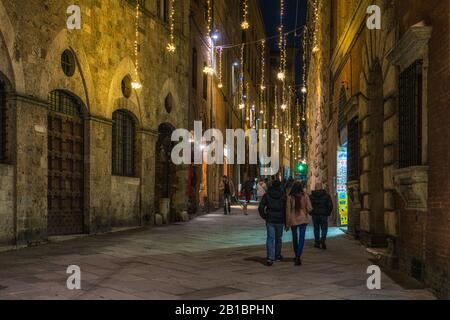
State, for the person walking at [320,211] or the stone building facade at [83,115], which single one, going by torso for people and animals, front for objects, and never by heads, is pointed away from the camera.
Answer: the person walking

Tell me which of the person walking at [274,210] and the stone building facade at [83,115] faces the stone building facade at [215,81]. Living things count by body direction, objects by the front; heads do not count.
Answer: the person walking

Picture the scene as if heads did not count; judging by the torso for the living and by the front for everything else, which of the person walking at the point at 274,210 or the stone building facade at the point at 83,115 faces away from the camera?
the person walking

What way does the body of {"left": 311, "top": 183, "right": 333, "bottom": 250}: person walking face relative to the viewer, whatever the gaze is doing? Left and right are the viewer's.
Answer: facing away from the viewer

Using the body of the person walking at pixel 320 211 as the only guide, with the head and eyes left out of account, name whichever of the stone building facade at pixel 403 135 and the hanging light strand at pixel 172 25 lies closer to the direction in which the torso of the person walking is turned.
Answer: the hanging light strand

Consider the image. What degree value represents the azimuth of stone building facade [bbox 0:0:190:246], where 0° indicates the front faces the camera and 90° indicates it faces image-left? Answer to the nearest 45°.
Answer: approximately 315°

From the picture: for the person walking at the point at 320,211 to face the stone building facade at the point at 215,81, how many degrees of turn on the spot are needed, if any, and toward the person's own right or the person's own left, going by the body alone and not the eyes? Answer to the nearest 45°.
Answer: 0° — they already face it

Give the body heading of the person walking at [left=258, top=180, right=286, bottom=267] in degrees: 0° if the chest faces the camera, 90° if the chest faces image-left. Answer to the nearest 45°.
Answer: approximately 180°

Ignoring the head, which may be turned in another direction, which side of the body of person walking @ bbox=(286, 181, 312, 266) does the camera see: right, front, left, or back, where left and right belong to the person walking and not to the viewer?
back

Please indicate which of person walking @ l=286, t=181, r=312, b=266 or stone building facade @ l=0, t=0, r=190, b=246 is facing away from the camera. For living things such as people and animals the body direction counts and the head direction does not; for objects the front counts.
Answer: the person walking

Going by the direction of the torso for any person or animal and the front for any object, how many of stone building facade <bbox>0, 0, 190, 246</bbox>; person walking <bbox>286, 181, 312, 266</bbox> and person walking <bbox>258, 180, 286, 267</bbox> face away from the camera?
2
